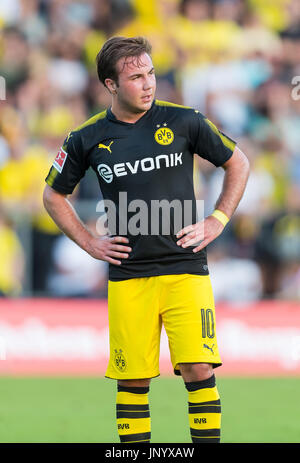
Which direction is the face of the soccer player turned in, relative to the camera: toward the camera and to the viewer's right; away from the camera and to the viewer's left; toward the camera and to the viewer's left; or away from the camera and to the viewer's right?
toward the camera and to the viewer's right

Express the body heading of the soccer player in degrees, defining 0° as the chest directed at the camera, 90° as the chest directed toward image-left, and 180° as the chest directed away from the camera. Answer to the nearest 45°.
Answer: approximately 0°
